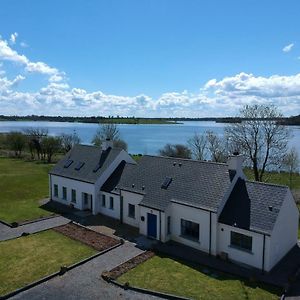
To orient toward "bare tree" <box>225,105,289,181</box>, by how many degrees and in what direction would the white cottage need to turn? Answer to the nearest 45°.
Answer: approximately 180°

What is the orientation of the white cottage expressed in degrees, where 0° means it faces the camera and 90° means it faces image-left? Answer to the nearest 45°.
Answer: approximately 45°
